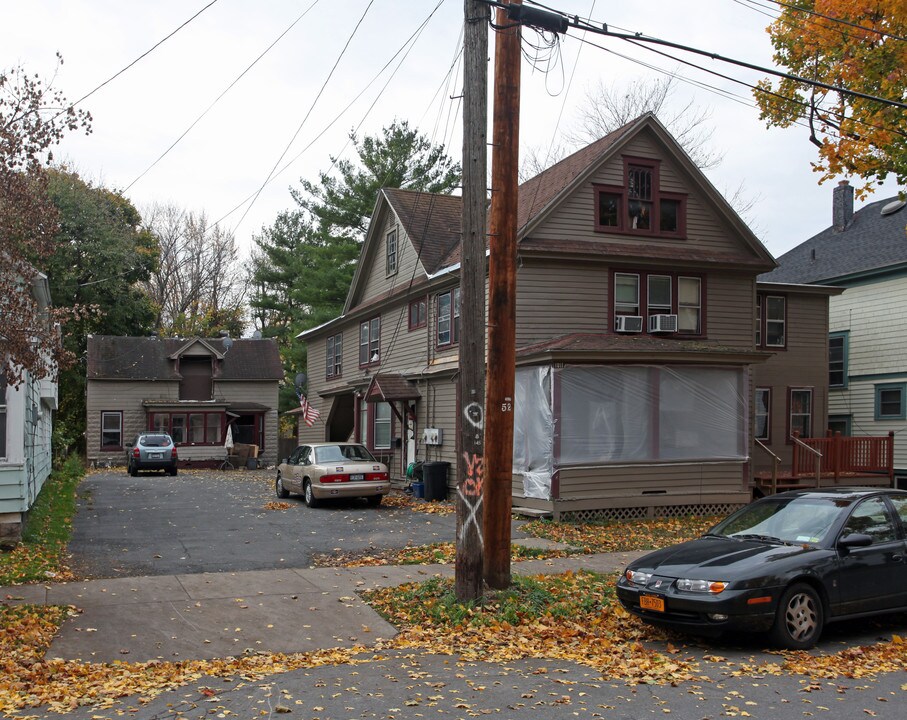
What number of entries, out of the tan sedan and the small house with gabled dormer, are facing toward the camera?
1

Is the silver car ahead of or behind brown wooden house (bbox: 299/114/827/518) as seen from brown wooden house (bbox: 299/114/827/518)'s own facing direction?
behind

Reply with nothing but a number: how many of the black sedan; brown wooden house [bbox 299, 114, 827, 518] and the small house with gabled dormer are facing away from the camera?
0

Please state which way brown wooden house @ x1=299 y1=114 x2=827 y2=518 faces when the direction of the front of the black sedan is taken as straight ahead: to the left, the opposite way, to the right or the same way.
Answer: to the left

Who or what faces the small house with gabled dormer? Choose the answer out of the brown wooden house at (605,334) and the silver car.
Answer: the silver car

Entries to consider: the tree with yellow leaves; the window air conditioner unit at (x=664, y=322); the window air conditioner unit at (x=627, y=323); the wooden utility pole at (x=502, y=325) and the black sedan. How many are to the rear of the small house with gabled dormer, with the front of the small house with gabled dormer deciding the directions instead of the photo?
0

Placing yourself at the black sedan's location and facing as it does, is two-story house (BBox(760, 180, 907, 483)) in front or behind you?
behind

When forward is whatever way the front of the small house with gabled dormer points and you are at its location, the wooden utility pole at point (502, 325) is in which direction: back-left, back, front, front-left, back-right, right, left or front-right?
front

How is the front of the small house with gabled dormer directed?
toward the camera

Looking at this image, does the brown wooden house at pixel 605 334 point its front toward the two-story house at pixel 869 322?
no

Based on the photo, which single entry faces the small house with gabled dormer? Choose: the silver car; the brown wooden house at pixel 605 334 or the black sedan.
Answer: the silver car

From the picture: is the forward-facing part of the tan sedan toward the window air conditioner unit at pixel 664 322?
no

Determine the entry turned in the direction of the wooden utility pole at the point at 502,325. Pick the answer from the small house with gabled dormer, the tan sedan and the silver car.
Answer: the small house with gabled dormer

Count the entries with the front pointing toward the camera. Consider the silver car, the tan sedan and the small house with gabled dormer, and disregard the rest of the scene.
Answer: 1
